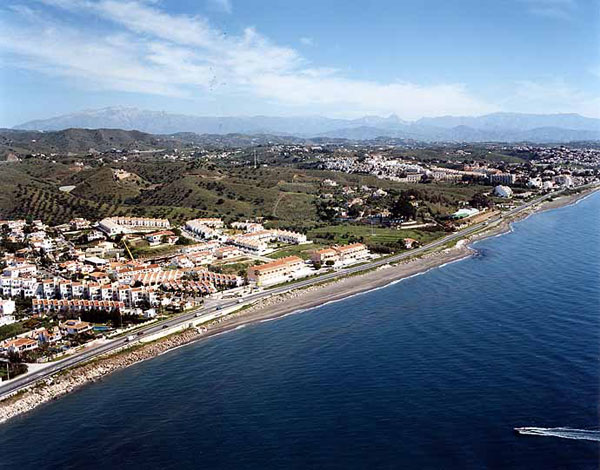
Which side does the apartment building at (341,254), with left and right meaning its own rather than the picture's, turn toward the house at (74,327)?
right

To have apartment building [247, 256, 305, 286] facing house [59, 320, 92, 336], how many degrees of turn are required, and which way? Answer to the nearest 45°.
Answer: approximately 90° to its right

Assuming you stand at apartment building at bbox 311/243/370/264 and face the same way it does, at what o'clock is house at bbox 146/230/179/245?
The house is roughly at 5 o'clock from the apartment building.

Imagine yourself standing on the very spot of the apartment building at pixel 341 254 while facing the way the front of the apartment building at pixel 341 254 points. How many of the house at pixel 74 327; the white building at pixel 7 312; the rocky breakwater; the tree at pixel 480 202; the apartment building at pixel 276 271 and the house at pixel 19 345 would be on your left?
1

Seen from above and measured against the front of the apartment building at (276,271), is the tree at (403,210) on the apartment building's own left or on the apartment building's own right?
on the apartment building's own left

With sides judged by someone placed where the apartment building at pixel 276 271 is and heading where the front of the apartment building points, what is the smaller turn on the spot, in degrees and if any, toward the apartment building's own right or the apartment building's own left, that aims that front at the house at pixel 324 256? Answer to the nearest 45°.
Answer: approximately 90° to the apartment building's own left

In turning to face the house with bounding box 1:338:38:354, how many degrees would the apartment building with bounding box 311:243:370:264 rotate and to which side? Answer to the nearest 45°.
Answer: approximately 90° to its right

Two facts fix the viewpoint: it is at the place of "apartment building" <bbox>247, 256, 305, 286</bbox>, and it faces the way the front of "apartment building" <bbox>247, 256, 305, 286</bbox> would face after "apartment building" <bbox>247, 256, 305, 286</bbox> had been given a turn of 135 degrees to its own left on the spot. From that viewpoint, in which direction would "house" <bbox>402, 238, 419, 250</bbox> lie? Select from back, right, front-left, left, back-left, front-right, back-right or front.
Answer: front-right

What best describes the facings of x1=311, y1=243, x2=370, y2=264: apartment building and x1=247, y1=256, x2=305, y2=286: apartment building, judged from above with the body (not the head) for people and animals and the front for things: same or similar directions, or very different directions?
same or similar directions

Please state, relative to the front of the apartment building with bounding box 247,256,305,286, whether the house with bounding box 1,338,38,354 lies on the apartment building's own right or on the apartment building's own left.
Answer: on the apartment building's own right

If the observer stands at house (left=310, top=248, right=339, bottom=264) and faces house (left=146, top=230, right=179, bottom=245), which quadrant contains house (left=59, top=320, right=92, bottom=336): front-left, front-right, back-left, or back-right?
front-left

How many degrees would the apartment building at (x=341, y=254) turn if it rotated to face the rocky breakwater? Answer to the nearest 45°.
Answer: approximately 90° to its right

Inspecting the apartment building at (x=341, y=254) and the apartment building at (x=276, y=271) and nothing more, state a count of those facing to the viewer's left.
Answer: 0

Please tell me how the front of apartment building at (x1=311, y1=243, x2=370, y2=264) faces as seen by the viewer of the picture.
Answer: facing the viewer and to the right of the viewer

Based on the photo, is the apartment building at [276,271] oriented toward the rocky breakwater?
no

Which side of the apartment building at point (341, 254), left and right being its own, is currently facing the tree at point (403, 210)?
left

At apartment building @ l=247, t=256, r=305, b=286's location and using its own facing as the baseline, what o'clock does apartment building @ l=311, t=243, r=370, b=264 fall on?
apartment building @ l=311, t=243, r=370, b=264 is roughly at 9 o'clock from apartment building @ l=247, t=256, r=305, b=286.

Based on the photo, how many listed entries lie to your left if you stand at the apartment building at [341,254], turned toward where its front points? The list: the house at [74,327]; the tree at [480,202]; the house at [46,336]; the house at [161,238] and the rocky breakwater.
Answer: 1
